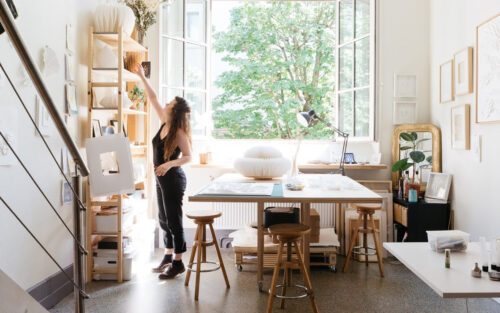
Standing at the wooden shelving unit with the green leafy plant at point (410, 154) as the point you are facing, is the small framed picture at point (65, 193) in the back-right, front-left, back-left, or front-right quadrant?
back-right

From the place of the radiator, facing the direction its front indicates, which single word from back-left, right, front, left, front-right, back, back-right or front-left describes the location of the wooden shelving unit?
front-right

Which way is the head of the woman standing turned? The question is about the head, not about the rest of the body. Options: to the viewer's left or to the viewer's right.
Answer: to the viewer's left

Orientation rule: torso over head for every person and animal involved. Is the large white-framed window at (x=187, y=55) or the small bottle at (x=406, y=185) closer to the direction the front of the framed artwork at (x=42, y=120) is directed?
the small bottle
